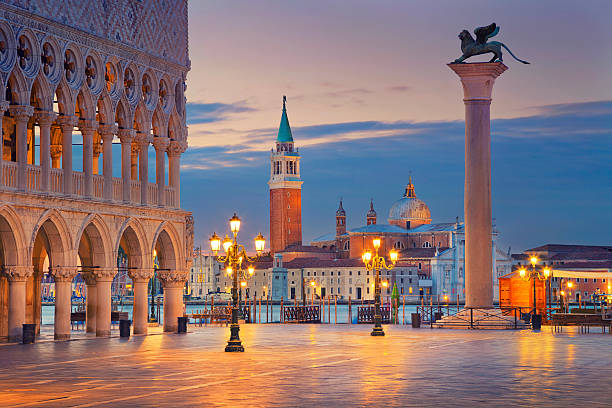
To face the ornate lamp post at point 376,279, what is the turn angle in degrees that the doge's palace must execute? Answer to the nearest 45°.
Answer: approximately 45° to its left

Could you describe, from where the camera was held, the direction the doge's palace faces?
facing the viewer and to the right of the viewer

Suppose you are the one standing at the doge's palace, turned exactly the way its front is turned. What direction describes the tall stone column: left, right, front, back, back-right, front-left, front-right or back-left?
front-left
